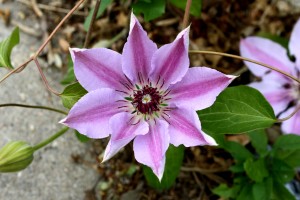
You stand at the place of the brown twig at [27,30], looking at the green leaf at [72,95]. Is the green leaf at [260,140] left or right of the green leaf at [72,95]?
left

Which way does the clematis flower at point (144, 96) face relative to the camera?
toward the camera

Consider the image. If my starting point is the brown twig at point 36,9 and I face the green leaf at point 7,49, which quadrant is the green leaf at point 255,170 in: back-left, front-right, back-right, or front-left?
front-left

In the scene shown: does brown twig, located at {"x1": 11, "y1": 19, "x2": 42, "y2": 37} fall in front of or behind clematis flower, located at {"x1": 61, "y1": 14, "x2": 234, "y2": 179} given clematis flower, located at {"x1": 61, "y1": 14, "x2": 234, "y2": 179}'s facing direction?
behind
